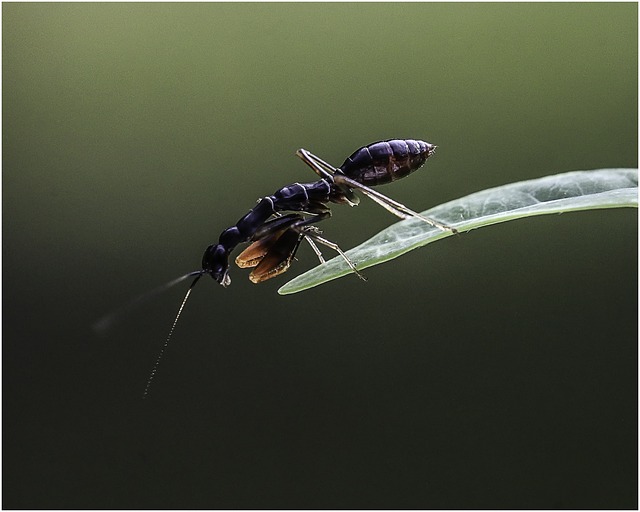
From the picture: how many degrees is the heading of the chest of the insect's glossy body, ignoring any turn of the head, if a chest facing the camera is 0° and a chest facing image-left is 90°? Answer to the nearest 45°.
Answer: approximately 90°
